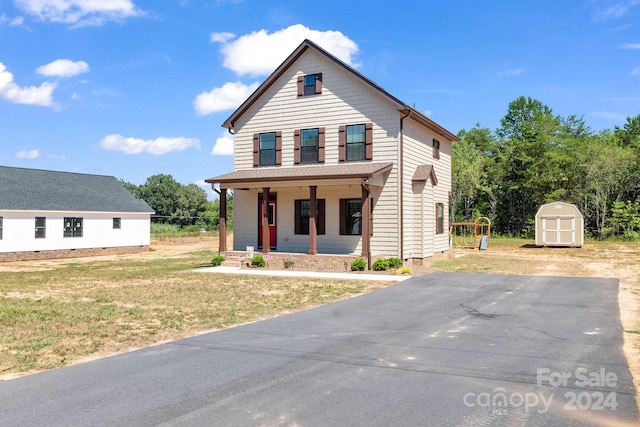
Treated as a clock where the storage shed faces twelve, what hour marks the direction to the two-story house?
The two-story house is roughly at 1 o'clock from the storage shed.

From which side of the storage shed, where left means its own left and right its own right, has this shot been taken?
front

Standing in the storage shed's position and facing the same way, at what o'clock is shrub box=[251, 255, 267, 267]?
The shrub is roughly at 1 o'clock from the storage shed.

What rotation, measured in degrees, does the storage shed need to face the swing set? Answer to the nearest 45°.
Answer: approximately 90° to its right

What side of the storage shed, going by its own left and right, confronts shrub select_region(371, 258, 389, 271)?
front

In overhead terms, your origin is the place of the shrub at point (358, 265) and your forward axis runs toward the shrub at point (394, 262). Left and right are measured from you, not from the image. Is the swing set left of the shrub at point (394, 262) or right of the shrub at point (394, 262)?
left

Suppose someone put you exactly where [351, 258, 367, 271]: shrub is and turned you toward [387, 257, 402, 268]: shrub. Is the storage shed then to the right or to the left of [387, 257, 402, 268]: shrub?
left

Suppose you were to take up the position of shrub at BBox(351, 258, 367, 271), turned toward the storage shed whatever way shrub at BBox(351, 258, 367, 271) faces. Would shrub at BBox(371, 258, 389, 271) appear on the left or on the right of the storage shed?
right

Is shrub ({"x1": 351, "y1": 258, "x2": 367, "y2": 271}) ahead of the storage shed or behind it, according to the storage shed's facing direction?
ahead

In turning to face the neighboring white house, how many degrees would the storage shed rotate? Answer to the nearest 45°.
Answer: approximately 45° to its right

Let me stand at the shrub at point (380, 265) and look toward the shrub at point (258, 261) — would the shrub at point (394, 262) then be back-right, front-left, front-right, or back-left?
back-right

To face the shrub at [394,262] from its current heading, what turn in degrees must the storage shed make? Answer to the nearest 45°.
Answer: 0° — it already faces it

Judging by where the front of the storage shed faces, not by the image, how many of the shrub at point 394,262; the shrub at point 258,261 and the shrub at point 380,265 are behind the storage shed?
0

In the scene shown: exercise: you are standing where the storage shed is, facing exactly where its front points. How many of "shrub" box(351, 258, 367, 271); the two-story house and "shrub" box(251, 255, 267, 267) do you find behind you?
0

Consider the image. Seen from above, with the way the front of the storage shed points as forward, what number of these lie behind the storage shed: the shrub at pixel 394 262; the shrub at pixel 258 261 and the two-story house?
0
